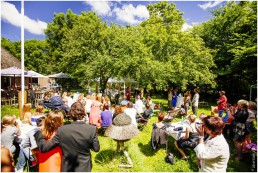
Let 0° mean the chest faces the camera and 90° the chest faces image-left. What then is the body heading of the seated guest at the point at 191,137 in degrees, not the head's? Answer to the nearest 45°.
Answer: approximately 135°

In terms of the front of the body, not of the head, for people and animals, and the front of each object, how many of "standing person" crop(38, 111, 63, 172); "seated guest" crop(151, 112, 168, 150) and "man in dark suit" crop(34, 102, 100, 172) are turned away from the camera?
3

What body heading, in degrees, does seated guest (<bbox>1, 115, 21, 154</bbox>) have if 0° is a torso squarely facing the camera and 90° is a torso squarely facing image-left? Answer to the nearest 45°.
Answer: approximately 225°

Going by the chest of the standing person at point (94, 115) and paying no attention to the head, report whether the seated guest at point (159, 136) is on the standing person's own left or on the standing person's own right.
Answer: on the standing person's own right

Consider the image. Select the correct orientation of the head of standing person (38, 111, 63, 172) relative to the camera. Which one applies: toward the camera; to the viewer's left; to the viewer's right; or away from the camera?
away from the camera

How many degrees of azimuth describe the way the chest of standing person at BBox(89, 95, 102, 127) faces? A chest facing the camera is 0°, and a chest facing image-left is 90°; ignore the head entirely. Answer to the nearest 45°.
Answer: approximately 180°

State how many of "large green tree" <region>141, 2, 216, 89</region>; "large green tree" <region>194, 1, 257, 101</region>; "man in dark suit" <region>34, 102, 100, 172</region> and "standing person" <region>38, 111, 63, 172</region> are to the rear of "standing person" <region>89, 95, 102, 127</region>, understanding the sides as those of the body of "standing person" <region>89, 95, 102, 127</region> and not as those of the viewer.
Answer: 2

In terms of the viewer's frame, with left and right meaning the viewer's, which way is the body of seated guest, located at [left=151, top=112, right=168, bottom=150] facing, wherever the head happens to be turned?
facing away from the viewer

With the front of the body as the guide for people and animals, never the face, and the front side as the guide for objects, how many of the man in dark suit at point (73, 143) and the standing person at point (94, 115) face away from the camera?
2

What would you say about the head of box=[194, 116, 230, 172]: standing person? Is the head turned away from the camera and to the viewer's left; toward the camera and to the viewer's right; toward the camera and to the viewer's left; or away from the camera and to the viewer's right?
away from the camera and to the viewer's left

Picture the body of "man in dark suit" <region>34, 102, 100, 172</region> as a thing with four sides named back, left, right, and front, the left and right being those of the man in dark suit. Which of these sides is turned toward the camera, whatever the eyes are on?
back

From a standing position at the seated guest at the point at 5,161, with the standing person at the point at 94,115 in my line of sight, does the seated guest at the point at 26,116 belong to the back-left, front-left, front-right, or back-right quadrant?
front-left

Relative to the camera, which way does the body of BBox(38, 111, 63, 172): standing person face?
away from the camera
